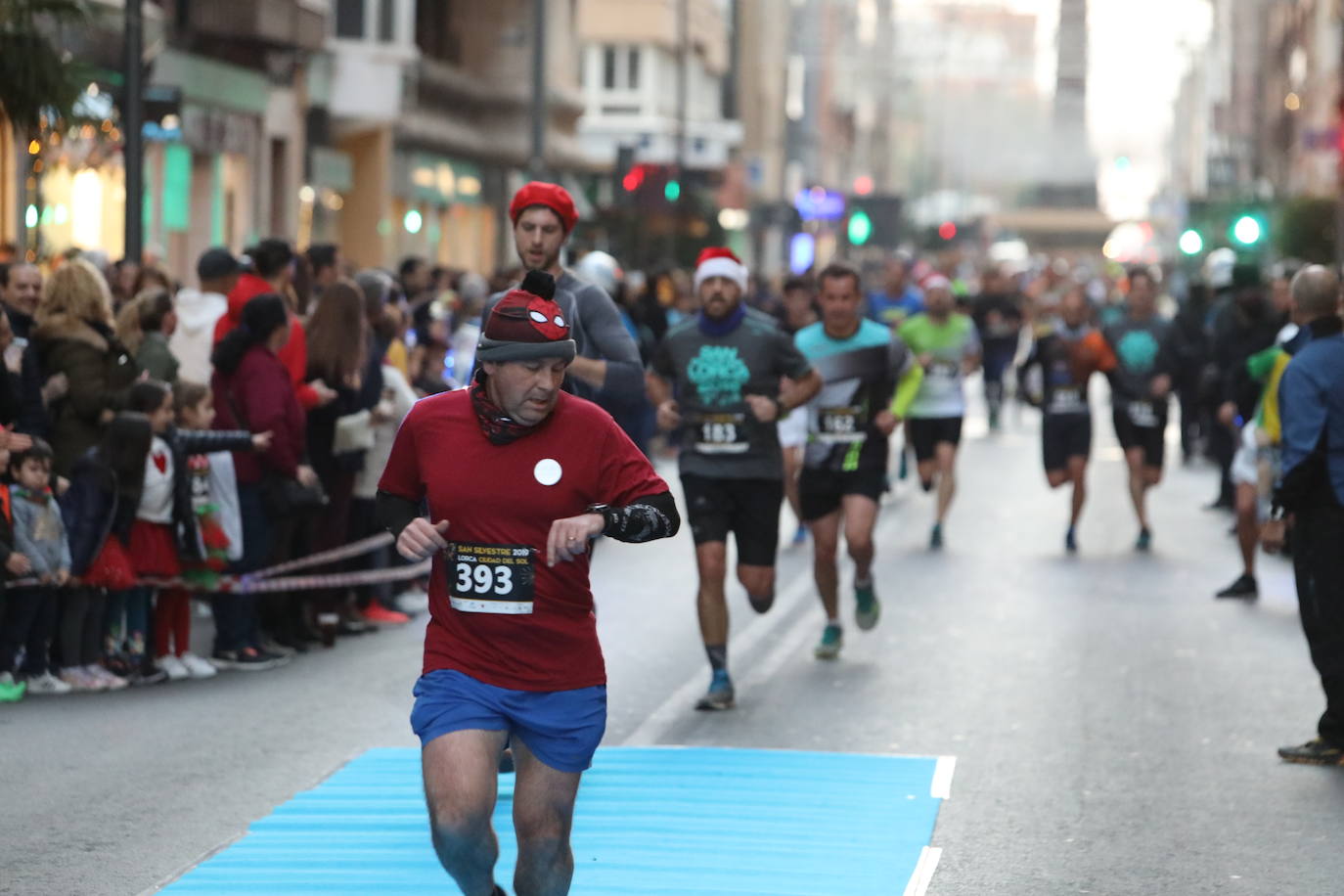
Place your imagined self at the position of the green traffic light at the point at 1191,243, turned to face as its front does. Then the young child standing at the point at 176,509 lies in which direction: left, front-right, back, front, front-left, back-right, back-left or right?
front

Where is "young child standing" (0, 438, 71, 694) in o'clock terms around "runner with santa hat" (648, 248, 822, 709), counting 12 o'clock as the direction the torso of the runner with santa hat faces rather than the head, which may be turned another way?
The young child standing is roughly at 3 o'clock from the runner with santa hat.

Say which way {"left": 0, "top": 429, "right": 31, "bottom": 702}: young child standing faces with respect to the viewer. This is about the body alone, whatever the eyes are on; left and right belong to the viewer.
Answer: facing to the right of the viewer

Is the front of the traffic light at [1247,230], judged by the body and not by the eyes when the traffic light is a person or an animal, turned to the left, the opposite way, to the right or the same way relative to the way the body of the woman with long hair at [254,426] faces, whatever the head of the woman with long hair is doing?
to the right

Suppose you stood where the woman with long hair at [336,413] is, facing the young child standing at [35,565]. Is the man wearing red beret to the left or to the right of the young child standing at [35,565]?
left

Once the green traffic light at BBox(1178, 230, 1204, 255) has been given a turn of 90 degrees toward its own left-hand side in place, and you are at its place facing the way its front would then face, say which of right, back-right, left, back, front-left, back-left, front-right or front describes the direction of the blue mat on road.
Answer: right

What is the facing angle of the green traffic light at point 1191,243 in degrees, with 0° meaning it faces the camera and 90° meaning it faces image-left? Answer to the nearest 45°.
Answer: approximately 0°

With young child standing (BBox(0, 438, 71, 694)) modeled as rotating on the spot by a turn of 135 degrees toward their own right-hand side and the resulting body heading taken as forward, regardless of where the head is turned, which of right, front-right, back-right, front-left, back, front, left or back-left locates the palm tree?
right

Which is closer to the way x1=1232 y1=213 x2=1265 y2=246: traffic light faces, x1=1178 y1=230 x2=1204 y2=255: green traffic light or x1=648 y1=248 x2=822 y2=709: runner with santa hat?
the runner with santa hat

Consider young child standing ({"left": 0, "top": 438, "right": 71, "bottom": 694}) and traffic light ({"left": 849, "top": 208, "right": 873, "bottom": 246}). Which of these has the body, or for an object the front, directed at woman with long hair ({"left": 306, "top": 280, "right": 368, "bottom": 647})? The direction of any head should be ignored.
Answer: the traffic light

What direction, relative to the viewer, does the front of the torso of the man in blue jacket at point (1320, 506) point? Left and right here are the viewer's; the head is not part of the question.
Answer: facing away from the viewer and to the left of the viewer

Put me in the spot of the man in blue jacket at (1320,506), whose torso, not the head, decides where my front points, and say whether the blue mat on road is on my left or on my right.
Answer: on my left

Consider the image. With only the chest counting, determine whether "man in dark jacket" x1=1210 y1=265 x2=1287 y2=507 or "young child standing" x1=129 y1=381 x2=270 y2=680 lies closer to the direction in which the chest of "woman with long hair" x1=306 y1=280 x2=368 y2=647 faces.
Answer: the man in dark jacket

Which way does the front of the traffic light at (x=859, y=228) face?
toward the camera

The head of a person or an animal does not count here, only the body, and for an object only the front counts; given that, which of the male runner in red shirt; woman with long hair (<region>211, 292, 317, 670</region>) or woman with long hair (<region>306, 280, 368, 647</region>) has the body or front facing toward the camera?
the male runner in red shirt

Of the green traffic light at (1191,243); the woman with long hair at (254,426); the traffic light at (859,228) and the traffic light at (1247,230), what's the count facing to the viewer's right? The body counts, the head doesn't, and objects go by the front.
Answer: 1

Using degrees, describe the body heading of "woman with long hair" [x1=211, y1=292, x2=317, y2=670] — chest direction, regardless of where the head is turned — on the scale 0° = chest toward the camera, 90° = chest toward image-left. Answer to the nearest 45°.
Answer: approximately 270°

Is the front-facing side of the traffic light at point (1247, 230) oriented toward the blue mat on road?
yes
